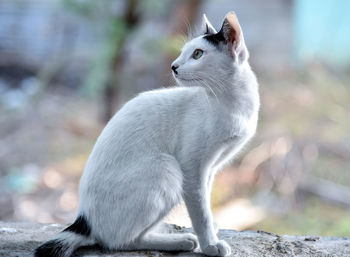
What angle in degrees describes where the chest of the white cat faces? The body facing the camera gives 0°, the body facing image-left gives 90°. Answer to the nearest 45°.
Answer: approximately 270°
